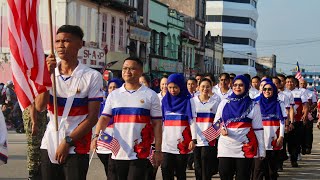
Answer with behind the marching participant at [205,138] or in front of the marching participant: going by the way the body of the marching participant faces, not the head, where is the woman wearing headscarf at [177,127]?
in front

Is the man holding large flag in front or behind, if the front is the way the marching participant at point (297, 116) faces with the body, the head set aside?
in front

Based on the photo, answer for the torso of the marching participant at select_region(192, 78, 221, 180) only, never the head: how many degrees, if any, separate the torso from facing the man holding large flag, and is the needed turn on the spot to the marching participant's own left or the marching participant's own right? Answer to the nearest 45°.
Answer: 0° — they already face them

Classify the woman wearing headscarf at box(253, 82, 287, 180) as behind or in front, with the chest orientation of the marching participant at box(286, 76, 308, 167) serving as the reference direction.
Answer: in front

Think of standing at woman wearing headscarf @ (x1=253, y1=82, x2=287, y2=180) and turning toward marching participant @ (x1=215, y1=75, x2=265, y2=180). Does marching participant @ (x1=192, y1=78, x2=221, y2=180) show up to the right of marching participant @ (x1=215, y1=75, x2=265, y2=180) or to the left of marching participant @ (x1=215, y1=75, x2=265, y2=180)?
right

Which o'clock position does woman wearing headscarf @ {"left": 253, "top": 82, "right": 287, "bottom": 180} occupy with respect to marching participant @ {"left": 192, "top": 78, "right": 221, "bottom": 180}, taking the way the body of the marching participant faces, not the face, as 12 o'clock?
The woman wearing headscarf is roughly at 8 o'clock from the marching participant.

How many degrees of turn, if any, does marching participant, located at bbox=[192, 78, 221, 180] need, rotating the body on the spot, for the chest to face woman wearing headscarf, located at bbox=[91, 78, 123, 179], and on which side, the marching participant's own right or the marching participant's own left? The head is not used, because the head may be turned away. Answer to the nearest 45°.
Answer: approximately 45° to the marching participant's own right

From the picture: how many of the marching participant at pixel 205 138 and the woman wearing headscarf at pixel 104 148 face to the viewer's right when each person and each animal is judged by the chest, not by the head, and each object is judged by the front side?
0

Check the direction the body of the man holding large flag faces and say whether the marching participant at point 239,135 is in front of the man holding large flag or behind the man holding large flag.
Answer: behind

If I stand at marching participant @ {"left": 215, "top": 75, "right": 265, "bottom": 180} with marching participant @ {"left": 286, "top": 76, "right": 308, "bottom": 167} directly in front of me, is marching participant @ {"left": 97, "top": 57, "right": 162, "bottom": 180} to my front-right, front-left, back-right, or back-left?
back-left

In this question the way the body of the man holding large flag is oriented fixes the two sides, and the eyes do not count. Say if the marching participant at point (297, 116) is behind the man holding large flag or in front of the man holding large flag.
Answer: behind
